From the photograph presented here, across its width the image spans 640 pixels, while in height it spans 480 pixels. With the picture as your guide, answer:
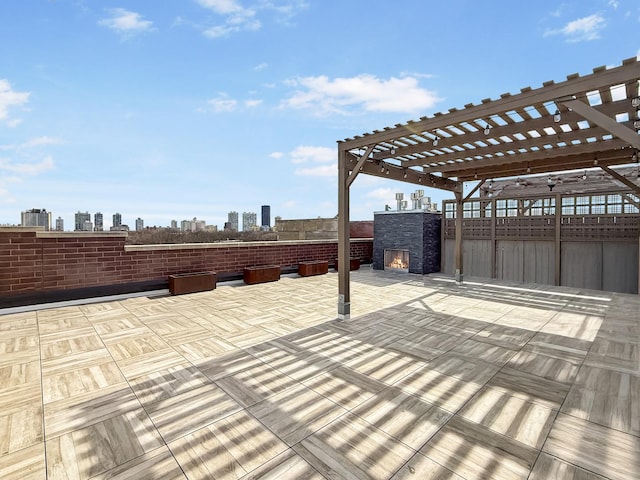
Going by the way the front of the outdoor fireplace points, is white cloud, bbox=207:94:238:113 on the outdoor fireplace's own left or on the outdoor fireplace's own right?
on the outdoor fireplace's own right

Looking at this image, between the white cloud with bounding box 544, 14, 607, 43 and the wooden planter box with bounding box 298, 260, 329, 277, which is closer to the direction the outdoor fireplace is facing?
the wooden planter box

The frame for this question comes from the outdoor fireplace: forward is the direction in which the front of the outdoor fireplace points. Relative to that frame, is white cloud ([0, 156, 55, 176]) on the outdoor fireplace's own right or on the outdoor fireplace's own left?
on the outdoor fireplace's own right

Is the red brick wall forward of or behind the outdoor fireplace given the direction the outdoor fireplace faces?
forward

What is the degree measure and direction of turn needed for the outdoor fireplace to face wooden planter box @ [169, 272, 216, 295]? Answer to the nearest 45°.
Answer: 0° — it already faces it

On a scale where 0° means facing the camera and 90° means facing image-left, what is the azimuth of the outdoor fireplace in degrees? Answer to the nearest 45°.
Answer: approximately 45°
